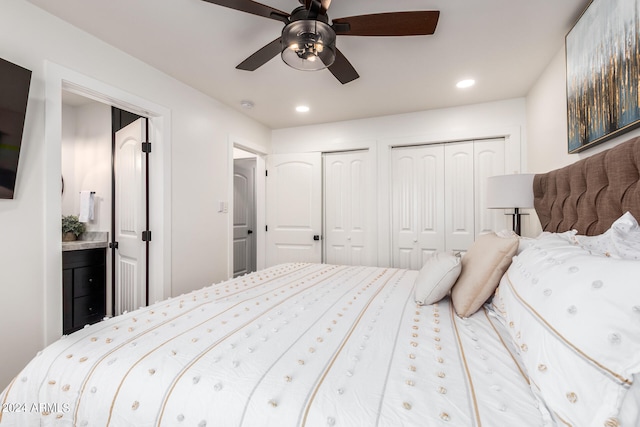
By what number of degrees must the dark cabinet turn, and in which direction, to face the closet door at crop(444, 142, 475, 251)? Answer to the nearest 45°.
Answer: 0° — it already faces it

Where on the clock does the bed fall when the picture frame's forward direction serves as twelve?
The bed is roughly at 11 o'clock from the picture frame.

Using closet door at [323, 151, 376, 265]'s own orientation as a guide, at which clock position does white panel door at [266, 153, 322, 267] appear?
The white panel door is roughly at 3 o'clock from the closet door.

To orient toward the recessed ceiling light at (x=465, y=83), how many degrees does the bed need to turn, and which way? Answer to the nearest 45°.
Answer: approximately 135° to its right

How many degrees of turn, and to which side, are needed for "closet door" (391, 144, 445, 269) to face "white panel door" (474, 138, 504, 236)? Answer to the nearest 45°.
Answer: approximately 90° to its left

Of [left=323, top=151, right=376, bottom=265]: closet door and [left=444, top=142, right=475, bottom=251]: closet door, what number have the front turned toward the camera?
2

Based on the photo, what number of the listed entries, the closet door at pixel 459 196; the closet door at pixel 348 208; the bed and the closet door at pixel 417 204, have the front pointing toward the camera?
3

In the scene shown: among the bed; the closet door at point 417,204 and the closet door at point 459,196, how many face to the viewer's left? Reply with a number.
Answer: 1

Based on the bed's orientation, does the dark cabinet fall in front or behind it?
in front

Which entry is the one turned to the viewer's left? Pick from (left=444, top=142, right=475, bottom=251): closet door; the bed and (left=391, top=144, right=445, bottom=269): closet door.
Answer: the bed

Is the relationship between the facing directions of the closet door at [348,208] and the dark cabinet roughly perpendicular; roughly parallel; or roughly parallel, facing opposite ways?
roughly perpendicular

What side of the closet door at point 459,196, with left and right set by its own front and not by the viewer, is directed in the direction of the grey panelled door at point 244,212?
right

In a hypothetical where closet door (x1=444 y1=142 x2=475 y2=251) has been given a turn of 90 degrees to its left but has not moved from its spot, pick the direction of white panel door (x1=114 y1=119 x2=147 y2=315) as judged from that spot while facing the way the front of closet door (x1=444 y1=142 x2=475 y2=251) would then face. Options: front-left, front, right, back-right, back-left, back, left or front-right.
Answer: back-right

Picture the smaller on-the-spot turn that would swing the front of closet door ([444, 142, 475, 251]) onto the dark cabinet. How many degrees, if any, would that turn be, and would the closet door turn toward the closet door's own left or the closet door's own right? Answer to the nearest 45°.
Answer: approximately 45° to the closet door's own right

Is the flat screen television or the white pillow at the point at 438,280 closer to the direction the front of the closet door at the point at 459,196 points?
the white pillow

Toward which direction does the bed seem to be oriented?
to the viewer's left
